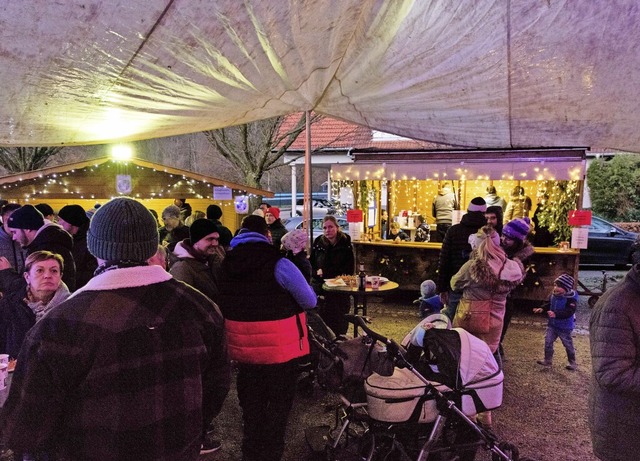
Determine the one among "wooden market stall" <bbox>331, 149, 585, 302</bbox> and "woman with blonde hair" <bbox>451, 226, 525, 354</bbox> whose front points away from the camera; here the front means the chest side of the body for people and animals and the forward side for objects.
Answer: the woman with blonde hair

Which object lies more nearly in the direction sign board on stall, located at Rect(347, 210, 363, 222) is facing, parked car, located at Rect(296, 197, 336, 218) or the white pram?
the white pram

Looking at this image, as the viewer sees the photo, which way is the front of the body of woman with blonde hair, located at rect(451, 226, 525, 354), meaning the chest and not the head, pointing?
away from the camera

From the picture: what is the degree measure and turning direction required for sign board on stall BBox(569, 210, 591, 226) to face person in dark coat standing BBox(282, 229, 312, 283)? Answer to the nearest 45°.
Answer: approximately 45° to its right

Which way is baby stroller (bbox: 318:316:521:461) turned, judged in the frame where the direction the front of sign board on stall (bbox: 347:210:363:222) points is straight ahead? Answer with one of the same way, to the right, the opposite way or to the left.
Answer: to the left

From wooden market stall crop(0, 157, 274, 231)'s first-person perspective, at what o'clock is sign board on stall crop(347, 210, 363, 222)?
The sign board on stall is roughly at 10 o'clock from the wooden market stall.

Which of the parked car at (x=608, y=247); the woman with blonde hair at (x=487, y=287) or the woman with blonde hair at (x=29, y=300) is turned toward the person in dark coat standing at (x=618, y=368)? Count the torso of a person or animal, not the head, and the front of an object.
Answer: the woman with blonde hair at (x=29, y=300)

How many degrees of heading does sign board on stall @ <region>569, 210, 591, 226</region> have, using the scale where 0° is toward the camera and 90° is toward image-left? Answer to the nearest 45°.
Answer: approximately 0°

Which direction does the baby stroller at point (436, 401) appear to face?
to the viewer's right

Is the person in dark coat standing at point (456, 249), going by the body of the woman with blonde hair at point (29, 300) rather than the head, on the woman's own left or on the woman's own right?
on the woman's own left

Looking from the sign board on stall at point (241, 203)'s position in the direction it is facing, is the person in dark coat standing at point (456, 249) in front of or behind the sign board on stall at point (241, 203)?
in front

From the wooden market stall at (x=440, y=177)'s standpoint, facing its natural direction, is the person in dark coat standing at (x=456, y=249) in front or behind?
in front

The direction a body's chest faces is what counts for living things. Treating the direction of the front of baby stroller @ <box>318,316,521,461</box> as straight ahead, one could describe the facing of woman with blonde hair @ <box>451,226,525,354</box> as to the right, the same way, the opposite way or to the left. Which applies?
to the left

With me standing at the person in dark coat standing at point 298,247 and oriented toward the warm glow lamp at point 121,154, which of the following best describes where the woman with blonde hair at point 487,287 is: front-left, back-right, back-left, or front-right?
back-right
